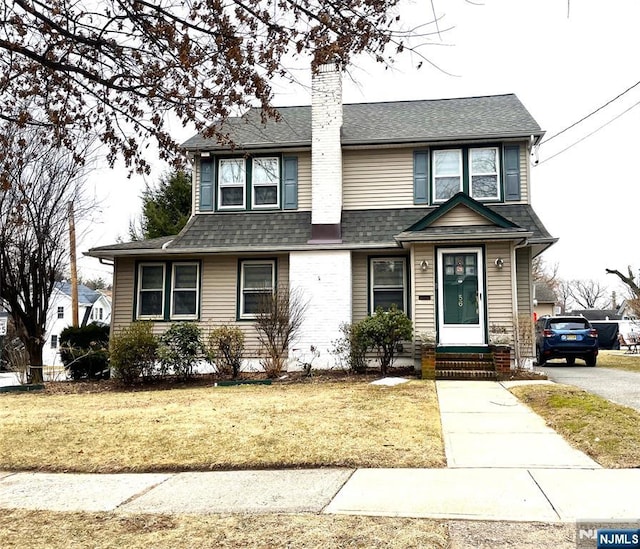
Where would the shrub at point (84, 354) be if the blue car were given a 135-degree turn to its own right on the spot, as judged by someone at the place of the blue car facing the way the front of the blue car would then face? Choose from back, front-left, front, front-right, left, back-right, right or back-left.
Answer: right

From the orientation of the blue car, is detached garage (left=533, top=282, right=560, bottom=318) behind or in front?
in front

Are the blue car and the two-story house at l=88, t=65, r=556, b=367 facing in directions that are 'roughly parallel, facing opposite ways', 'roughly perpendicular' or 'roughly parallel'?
roughly parallel, facing opposite ways

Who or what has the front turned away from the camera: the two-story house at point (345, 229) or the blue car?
the blue car

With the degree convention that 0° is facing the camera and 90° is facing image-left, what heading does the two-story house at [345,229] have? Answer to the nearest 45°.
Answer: approximately 0°

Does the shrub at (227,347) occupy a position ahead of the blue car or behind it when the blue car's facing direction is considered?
behind

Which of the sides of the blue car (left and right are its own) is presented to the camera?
back

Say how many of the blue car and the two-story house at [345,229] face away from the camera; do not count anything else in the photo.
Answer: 1

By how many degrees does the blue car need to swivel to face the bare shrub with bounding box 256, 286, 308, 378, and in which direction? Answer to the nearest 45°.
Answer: approximately 135° to its left

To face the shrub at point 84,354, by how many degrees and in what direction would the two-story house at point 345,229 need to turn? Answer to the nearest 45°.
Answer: approximately 90° to its right

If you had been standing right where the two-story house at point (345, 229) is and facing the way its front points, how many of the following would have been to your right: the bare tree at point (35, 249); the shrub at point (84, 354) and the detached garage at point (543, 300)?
2

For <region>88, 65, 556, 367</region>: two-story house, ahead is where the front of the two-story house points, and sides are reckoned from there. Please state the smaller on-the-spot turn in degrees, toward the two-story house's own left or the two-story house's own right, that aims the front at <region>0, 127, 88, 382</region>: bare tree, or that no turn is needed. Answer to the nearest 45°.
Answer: approximately 90° to the two-story house's own right
